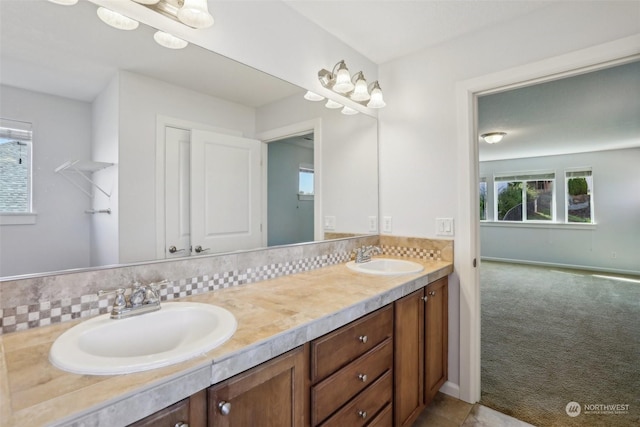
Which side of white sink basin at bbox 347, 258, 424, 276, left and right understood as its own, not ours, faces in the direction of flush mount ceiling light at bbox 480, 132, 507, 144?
left

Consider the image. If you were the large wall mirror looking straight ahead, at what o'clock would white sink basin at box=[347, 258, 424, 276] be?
The white sink basin is roughly at 10 o'clock from the large wall mirror.

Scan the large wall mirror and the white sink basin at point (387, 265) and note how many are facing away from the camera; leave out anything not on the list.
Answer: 0

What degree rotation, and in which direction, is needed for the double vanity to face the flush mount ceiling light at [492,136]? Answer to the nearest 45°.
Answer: approximately 90° to its left

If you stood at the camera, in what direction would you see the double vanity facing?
facing the viewer and to the right of the viewer
